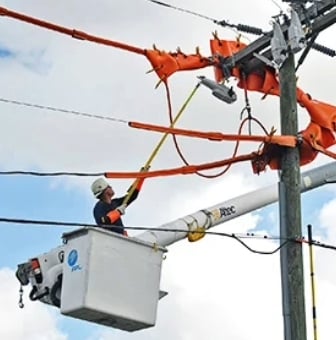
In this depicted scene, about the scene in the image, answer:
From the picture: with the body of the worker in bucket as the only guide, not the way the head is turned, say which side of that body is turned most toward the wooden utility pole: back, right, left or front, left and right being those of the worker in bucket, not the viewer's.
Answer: front

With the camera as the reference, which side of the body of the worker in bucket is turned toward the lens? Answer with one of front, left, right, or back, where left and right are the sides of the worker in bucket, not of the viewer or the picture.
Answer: right

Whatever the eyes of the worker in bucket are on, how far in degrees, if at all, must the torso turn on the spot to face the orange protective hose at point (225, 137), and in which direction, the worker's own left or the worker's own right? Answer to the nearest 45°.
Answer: approximately 45° to the worker's own right

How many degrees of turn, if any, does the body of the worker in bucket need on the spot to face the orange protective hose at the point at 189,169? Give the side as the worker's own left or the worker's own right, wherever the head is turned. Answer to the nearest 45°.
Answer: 0° — they already face it

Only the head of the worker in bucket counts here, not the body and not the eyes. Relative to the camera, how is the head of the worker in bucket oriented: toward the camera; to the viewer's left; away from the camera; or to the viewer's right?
to the viewer's right
